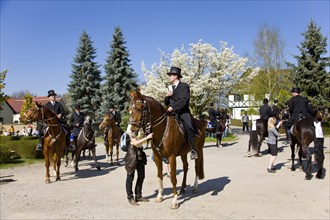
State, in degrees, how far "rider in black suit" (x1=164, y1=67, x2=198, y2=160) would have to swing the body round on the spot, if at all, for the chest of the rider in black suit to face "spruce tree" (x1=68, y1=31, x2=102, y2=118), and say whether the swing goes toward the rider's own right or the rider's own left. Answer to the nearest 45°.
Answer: approximately 135° to the rider's own right

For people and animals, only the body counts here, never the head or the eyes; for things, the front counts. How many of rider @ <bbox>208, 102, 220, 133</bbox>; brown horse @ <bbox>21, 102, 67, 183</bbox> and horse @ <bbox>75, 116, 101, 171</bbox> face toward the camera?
2

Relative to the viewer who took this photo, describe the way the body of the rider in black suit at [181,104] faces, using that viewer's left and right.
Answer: facing the viewer and to the left of the viewer

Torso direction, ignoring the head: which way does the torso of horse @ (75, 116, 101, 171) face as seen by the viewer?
toward the camera

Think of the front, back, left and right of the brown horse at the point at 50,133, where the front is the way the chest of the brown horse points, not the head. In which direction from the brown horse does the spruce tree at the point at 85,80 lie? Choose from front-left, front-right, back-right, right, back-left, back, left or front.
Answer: back

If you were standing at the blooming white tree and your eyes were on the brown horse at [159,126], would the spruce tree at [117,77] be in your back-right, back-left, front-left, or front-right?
back-right
